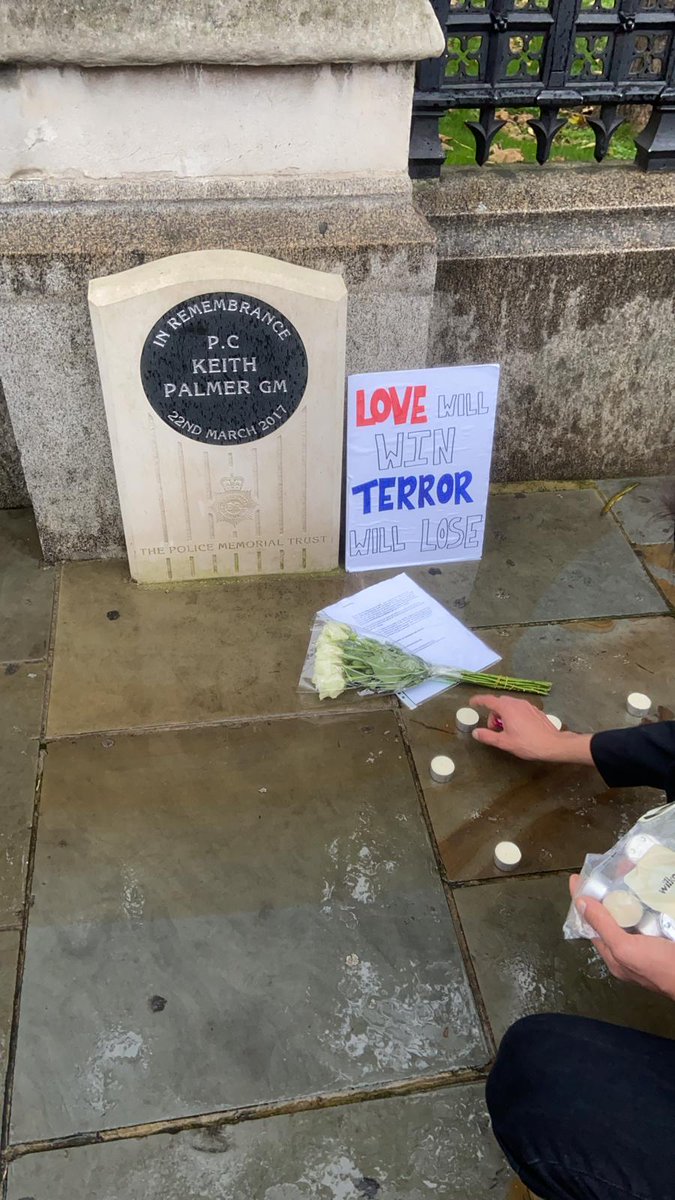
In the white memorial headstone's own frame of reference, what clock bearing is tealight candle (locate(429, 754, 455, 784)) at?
The tealight candle is roughly at 11 o'clock from the white memorial headstone.

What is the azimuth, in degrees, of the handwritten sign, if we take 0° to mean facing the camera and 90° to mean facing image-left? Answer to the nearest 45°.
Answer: approximately 0°

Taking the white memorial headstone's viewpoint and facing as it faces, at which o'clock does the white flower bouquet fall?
The white flower bouquet is roughly at 11 o'clock from the white memorial headstone.

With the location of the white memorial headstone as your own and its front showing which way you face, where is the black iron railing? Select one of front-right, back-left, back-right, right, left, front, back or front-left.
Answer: back-left

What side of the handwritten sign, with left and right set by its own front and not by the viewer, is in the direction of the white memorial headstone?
right

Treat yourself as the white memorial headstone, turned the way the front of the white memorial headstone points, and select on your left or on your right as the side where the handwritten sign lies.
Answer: on your left

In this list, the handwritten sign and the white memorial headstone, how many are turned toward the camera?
2

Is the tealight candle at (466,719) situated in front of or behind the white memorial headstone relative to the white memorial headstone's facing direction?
in front

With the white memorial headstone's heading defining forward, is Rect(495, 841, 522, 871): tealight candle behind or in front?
in front

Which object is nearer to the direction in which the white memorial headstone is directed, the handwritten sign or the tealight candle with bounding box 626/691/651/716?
the tealight candle

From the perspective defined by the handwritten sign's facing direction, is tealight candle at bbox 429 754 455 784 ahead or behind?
ahead
